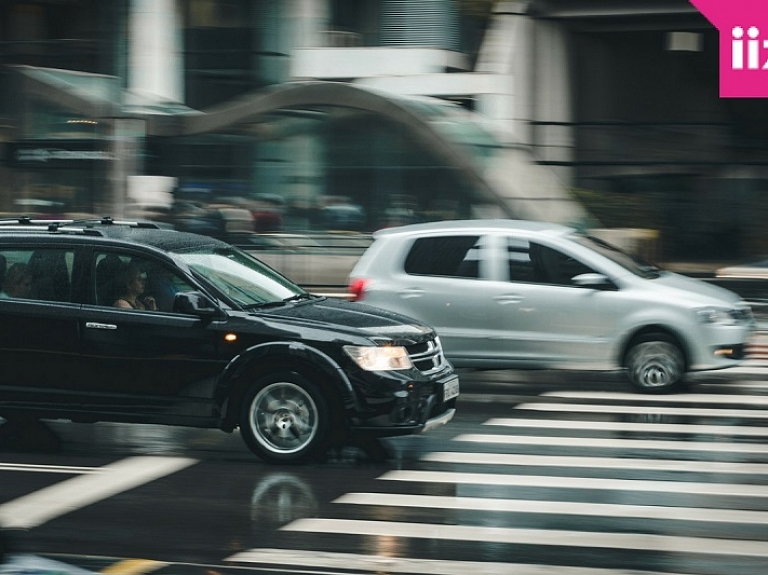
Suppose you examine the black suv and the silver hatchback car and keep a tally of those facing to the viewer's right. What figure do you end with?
2

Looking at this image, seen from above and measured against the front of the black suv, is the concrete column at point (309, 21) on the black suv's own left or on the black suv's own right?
on the black suv's own left

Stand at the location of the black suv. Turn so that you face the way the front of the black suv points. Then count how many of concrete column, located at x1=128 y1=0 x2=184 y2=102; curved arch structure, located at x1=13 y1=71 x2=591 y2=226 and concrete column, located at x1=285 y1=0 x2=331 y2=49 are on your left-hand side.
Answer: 3

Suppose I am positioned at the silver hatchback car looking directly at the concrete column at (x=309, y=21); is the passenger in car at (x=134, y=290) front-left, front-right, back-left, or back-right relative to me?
back-left

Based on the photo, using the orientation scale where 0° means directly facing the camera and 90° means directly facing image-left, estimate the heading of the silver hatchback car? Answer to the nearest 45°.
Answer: approximately 270°

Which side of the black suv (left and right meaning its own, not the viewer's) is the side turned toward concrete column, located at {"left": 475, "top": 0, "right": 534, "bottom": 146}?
left

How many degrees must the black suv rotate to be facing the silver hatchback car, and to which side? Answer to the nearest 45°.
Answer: approximately 45° to its left

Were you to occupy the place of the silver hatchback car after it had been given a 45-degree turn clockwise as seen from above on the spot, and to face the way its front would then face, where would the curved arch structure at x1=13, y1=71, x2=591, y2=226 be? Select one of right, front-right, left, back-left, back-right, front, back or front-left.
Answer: back-left

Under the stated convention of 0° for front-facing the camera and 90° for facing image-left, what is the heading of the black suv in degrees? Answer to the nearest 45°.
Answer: approximately 270°

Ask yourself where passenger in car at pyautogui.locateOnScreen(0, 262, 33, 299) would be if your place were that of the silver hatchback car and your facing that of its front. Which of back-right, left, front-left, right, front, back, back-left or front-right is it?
back-right

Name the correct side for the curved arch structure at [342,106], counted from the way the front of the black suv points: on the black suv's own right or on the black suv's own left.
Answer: on the black suv's own left

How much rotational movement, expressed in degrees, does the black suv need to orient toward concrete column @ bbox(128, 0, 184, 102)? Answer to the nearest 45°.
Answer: approximately 90° to its left

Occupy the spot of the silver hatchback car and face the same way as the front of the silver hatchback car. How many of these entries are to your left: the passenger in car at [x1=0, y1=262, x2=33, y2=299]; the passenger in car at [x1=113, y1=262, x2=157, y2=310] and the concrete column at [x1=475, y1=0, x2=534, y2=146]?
1
